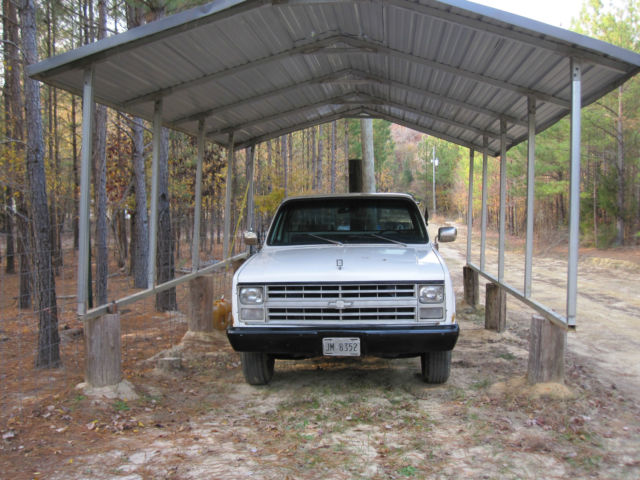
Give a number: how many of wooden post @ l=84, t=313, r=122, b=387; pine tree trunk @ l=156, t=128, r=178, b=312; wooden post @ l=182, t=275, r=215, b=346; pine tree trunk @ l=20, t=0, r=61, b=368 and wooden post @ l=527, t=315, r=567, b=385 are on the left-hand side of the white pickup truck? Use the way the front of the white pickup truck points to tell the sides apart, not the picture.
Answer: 1

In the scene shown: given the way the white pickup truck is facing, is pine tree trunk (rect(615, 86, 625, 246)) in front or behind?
behind

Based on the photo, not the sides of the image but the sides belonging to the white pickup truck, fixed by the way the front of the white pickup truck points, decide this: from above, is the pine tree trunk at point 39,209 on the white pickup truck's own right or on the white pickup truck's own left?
on the white pickup truck's own right

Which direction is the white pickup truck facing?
toward the camera

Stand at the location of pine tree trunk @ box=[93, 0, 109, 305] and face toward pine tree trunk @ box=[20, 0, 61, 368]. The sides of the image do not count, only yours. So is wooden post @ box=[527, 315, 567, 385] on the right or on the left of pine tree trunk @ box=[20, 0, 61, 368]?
left

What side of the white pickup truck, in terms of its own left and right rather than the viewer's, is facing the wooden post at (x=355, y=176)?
back

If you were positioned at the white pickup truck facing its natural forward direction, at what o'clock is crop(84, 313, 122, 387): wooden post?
The wooden post is roughly at 3 o'clock from the white pickup truck.

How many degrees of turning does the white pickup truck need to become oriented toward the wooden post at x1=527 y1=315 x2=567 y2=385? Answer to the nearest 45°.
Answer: approximately 90° to its left

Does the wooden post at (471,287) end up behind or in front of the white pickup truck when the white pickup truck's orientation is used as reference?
behind

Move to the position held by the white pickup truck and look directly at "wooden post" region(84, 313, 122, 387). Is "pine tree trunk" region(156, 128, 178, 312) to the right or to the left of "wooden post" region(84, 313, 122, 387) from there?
right
